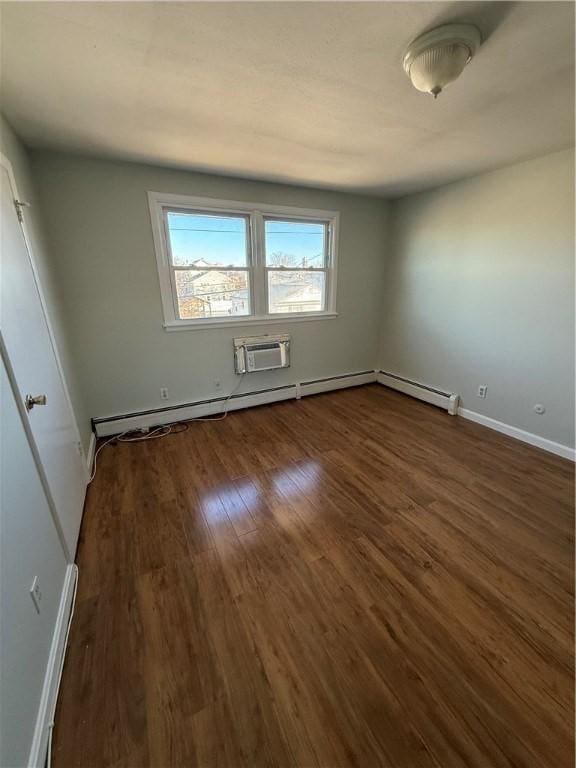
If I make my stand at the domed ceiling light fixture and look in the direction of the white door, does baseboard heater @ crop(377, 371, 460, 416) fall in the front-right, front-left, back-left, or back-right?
back-right

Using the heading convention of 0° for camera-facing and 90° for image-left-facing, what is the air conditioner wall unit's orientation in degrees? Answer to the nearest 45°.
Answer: approximately 0°

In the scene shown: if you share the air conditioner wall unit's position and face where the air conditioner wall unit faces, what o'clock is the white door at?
The white door is roughly at 1 o'clock from the air conditioner wall unit.

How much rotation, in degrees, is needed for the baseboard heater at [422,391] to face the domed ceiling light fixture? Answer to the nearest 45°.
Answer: approximately 45° to its left

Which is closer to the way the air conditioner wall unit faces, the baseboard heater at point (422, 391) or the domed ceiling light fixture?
the domed ceiling light fixture

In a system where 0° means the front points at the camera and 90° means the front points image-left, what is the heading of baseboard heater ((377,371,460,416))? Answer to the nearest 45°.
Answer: approximately 45°

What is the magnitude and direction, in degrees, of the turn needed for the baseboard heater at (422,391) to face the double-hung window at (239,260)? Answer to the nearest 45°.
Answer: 0° — it already faces it

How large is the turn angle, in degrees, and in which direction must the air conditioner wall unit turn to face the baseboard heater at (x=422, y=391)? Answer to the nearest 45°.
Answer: approximately 90° to its left

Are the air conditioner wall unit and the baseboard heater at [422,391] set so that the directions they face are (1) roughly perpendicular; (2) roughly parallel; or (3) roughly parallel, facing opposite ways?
roughly perpendicular
